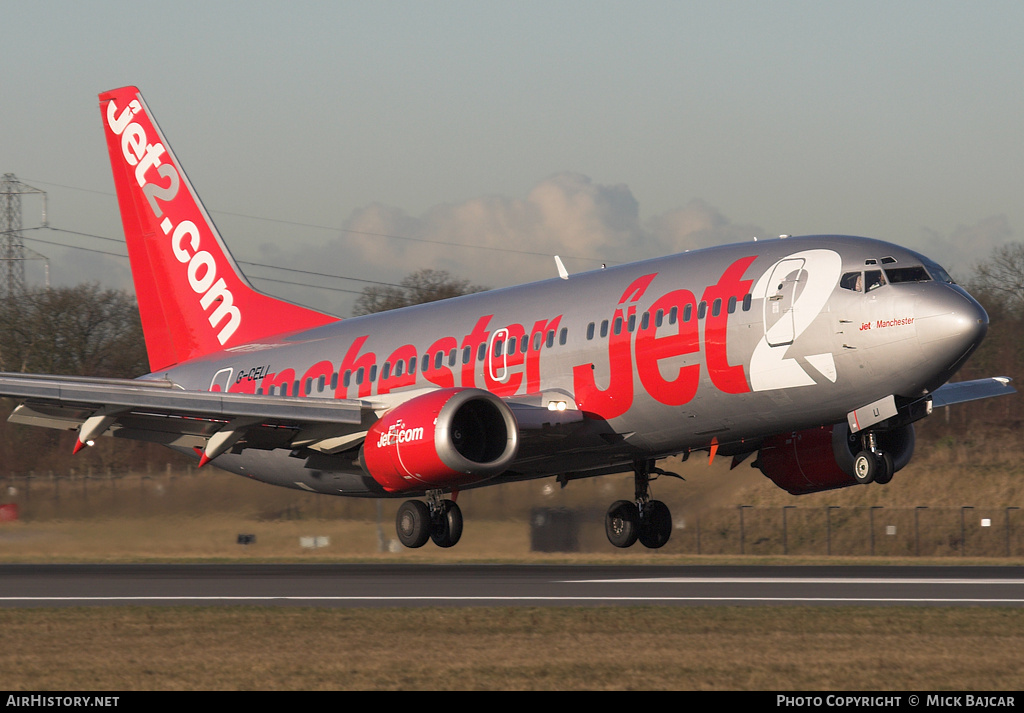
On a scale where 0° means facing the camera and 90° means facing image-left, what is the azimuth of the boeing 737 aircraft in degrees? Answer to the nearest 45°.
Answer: approximately 315°
